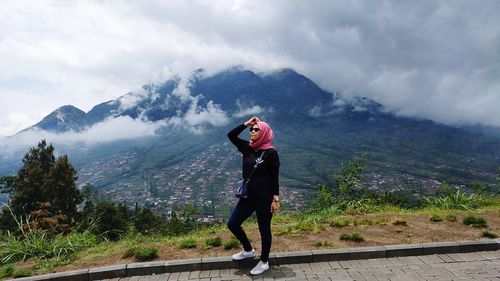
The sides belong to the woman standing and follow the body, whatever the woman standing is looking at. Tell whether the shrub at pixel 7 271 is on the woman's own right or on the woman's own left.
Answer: on the woman's own right

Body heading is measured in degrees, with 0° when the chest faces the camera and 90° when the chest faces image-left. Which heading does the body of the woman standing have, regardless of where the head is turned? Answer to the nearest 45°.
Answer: approximately 45°

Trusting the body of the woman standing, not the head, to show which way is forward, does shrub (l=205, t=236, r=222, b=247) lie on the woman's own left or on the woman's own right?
on the woman's own right

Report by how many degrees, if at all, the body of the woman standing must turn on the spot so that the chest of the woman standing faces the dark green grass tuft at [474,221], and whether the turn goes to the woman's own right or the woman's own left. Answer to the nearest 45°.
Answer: approximately 180°

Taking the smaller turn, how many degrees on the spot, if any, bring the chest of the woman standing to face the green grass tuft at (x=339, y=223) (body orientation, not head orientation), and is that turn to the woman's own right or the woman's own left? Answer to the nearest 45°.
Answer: approximately 180°

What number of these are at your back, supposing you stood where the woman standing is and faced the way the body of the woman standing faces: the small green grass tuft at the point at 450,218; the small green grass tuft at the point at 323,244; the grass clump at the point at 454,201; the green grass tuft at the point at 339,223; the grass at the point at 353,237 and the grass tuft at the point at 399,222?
6

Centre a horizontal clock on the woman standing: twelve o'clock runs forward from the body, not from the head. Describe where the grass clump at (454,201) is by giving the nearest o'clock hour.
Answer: The grass clump is roughly at 6 o'clock from the woman standing.

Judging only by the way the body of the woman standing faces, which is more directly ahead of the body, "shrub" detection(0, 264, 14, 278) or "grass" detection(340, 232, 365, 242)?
the shrub

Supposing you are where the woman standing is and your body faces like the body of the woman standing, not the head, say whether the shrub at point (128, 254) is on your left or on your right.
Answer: on your right

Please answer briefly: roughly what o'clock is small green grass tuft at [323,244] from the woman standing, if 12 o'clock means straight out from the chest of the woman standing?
The small green grass tuft is roughly at 6 o'clock from the woman standing.

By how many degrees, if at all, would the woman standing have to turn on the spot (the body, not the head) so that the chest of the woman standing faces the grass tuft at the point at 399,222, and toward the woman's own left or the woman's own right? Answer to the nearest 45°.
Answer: approximately 180°

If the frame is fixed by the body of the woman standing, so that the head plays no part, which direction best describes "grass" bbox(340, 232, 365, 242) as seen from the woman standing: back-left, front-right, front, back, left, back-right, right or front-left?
back

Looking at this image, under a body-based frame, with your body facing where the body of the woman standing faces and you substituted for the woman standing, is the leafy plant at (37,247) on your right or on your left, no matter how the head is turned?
on your right

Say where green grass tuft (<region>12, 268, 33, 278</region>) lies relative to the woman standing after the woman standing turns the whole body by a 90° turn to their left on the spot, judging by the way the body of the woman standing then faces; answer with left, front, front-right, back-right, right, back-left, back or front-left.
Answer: back-right
